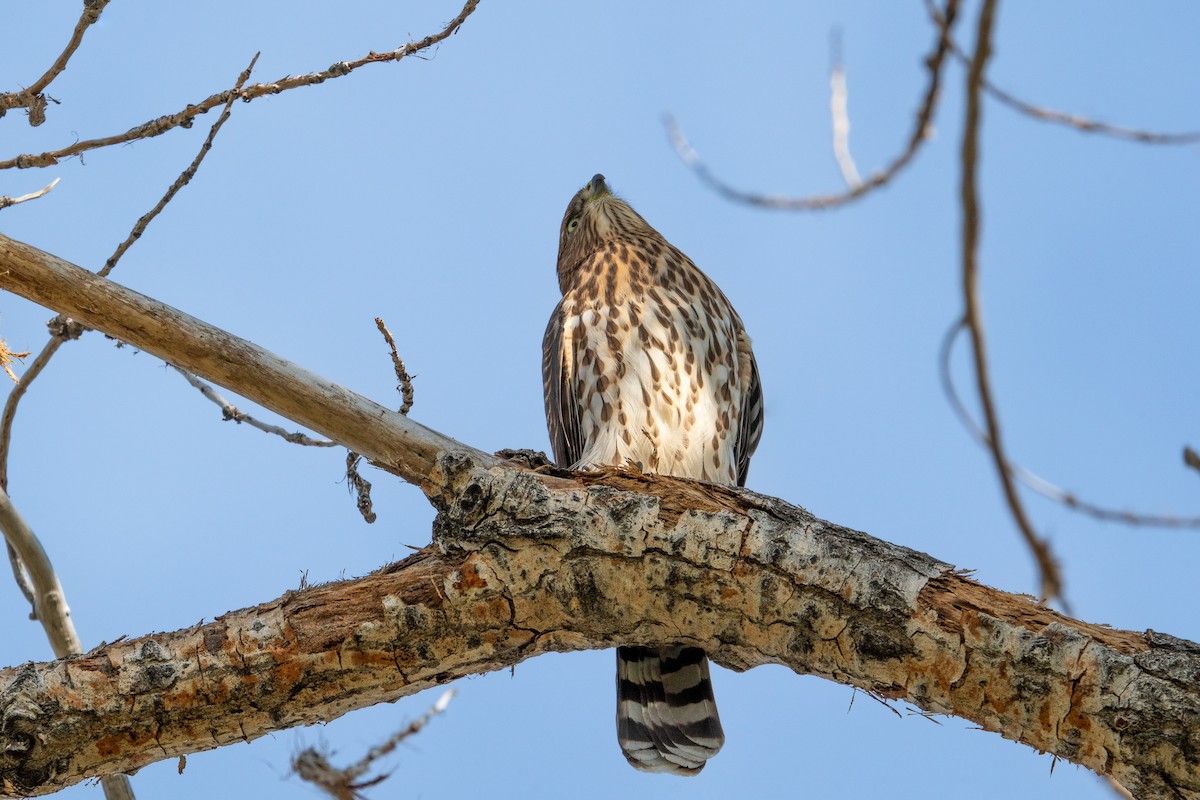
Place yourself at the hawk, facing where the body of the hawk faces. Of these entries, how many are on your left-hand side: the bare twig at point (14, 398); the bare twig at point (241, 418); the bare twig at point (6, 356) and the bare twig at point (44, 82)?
0

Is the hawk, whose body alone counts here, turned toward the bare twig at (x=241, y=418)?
no

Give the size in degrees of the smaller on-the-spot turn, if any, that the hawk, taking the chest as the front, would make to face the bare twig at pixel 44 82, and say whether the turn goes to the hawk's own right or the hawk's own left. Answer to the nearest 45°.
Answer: approximately 45° to the hawk's own right

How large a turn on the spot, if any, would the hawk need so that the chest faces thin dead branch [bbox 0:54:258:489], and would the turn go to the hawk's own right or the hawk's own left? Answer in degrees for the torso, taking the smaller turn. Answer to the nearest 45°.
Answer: approximately 45° to the hawk's own right

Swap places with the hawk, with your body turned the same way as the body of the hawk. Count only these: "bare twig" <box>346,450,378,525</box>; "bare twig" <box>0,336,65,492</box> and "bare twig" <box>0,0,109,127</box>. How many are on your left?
0

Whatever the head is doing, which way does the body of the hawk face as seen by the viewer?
toward the camera
